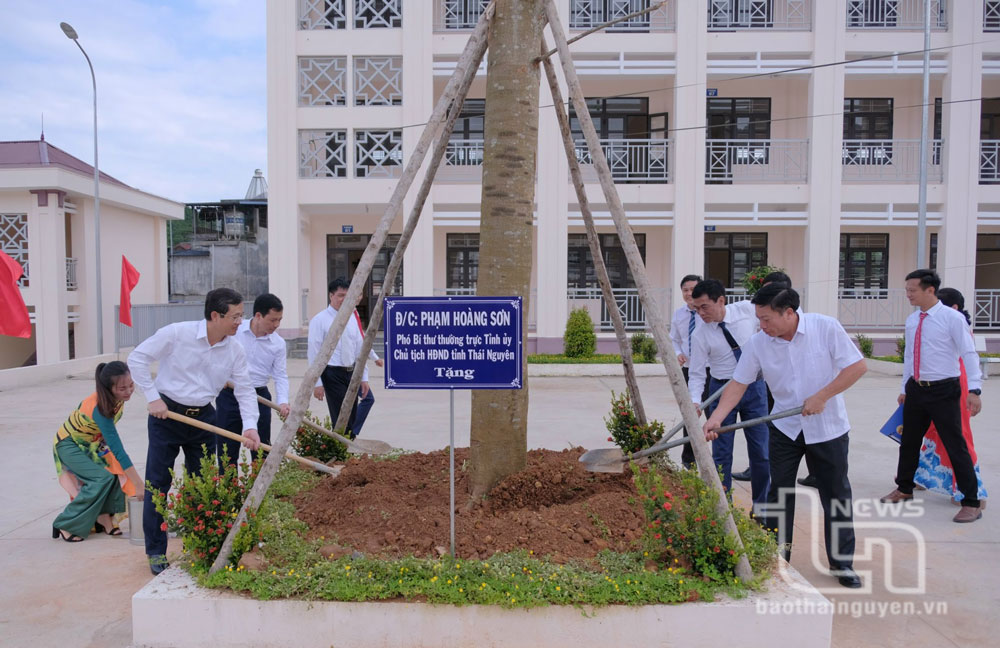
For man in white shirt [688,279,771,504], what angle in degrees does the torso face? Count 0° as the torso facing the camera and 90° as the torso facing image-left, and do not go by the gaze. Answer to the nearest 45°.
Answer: approximately 45°

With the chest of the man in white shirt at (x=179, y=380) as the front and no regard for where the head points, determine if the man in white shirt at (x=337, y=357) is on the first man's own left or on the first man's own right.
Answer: on the first man's own left

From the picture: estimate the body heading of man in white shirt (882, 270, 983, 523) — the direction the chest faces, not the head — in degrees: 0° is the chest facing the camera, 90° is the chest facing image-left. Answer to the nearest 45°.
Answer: approximately 45°

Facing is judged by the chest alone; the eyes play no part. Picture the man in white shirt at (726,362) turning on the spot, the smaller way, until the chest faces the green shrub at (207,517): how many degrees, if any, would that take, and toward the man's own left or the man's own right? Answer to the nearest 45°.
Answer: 0° — they already face it

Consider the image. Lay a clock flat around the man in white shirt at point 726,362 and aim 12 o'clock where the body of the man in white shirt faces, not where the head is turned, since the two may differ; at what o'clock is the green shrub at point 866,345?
The green shrub is roughly at 5 o'clock from the man in white shirt.

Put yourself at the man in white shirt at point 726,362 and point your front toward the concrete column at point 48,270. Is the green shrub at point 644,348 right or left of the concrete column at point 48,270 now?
right

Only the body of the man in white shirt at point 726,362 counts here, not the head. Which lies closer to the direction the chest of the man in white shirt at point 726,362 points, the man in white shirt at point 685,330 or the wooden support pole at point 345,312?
the wooden support pole

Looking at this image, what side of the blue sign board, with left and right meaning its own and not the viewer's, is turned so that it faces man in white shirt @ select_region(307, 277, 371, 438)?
back

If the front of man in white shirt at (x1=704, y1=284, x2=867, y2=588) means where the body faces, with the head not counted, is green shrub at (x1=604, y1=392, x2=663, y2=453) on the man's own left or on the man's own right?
on the man's own right

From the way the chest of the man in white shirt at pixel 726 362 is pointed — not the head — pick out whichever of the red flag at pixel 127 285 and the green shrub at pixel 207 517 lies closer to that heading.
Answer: the green shrub
